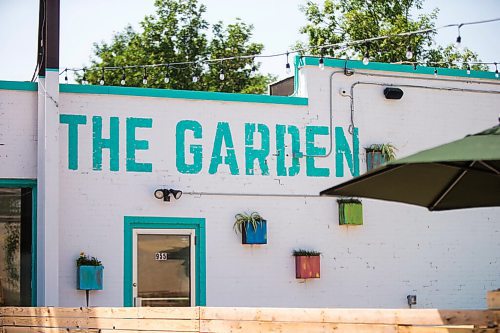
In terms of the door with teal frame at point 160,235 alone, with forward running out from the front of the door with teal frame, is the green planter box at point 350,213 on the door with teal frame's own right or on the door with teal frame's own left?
on the door with teal frame's own left

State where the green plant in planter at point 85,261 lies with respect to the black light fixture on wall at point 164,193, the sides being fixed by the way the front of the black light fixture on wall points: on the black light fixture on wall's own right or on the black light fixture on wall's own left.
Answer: on the black light fixture on wall's own right

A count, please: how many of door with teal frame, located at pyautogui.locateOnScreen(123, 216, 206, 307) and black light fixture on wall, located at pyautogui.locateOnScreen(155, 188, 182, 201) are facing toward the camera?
2

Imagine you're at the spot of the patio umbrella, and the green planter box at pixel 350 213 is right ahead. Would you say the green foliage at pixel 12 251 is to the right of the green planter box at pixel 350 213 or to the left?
left

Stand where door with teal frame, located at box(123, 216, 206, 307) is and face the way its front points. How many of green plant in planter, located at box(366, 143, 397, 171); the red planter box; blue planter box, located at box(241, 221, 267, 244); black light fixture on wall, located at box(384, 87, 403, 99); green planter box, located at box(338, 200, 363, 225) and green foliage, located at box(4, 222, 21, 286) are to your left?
5

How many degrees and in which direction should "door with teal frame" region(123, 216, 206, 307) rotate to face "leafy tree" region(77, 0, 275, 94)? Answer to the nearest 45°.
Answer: approximately 180°

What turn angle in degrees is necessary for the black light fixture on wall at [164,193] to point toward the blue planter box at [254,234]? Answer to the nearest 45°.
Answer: approximately 90° to its left

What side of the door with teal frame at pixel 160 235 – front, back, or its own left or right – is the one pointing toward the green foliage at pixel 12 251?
right

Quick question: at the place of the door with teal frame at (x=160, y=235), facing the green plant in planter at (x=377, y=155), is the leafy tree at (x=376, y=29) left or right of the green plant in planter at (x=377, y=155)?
left

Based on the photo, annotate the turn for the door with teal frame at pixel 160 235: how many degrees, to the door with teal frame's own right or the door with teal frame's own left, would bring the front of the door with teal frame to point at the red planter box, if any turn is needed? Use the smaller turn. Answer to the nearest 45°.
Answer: approximately 90° to the door with teal frame's own left

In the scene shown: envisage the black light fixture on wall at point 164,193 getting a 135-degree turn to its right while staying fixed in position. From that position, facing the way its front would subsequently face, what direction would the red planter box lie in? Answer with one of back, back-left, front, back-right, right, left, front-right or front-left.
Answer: back-right

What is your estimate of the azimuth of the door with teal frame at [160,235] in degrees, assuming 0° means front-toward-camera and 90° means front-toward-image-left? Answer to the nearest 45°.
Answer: approximately 0°
